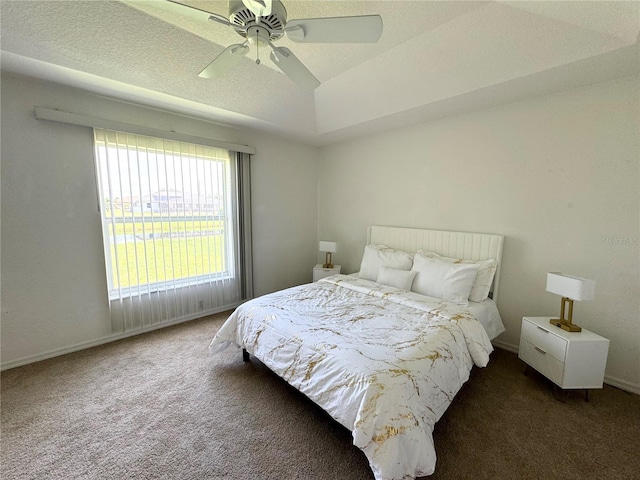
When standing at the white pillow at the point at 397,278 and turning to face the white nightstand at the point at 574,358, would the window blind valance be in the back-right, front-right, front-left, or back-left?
back-right

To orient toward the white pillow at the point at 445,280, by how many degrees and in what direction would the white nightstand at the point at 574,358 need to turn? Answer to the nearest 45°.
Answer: approximately 45° to its right

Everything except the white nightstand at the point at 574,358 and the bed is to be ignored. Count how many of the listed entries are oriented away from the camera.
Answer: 0

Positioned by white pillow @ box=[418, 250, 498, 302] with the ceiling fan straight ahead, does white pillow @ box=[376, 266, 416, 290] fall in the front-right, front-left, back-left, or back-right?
front-right

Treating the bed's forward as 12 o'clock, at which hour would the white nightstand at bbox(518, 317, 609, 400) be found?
The white nightstand is roughly at 7 o'clock from the bed.

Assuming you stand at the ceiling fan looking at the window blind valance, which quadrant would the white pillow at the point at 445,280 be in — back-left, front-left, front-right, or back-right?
back-right

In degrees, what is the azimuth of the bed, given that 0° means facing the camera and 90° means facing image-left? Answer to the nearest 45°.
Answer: approximately 45°

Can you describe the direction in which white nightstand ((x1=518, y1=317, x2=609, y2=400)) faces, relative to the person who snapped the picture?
facing the viewer and to the left of the viewer

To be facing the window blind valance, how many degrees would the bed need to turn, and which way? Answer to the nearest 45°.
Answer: approximately 45° to its right
